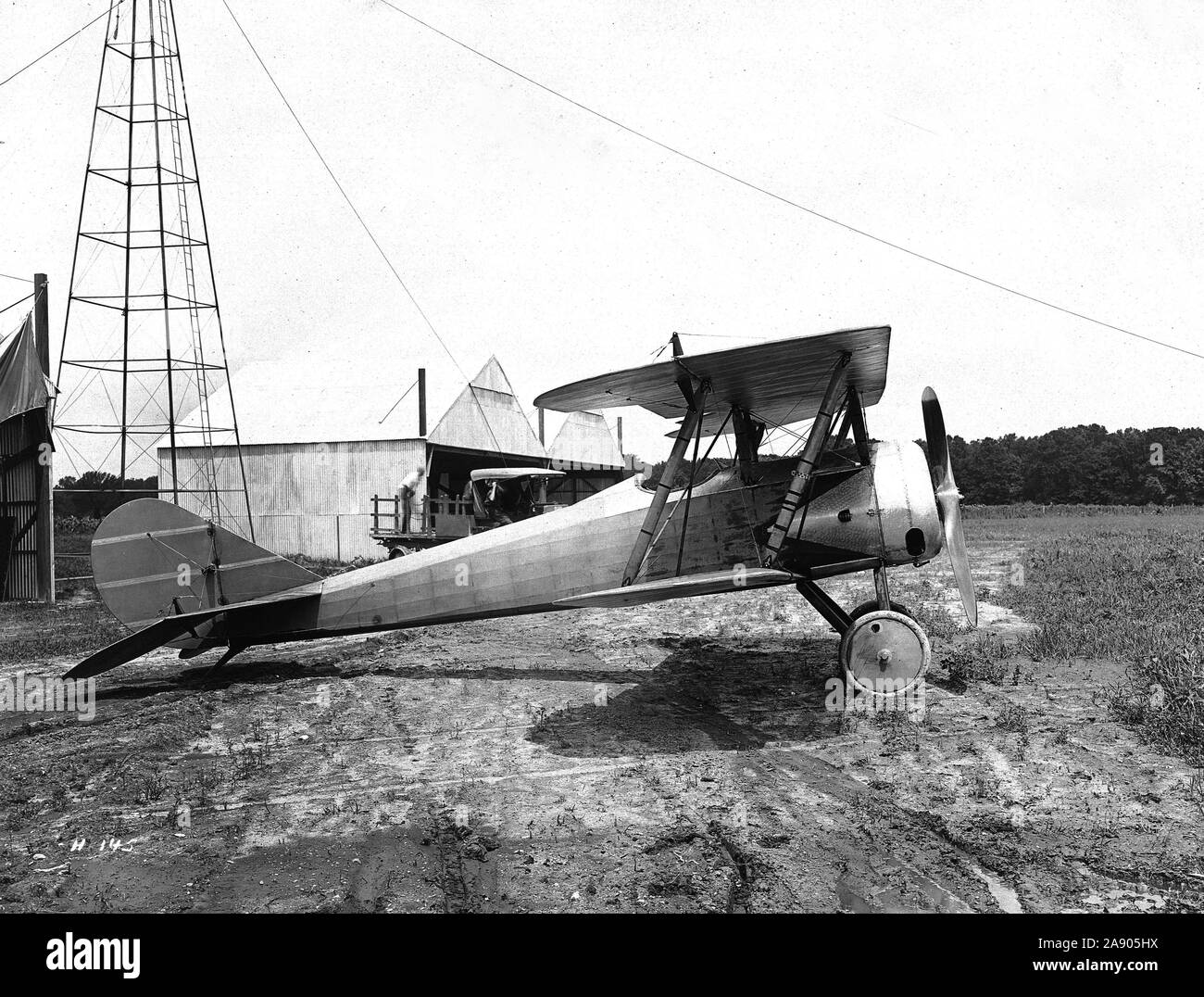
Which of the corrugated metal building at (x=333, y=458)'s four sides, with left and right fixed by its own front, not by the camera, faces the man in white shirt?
front

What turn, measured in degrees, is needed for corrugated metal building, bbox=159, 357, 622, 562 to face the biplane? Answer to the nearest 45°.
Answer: approximately 45° to its right

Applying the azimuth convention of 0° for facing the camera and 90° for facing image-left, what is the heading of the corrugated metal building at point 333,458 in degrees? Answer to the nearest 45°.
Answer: approximately 315°
